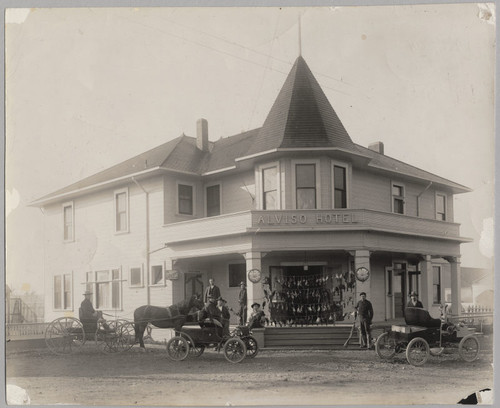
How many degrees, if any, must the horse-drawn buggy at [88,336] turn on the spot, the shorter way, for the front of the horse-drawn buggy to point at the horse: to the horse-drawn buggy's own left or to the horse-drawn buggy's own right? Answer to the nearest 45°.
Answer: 0° — it already faces it

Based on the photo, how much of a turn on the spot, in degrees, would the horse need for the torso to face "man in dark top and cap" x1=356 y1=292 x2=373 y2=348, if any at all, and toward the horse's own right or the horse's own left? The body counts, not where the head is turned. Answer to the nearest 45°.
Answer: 0° — it already faces them

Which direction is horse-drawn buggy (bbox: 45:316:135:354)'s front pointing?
to the viewer's right

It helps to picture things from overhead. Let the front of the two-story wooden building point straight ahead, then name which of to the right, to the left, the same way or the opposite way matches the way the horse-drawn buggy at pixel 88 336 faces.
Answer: to the left

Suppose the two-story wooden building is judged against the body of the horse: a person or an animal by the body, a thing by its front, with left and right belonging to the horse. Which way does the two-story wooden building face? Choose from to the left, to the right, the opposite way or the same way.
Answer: to the right

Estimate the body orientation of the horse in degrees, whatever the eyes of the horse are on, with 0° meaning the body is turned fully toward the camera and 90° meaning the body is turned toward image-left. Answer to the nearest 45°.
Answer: approximately 270°

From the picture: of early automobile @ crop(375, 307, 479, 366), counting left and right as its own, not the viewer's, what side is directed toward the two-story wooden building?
left
